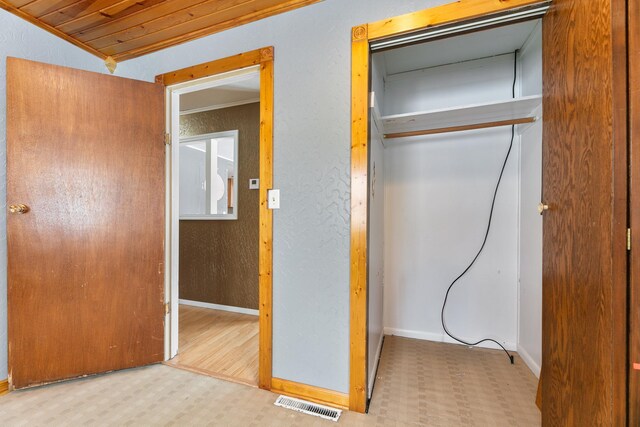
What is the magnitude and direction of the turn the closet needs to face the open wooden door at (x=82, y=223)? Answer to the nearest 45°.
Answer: approximately 45° to its right

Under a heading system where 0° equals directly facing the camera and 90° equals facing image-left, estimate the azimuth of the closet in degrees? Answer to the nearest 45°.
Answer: approximately 0°

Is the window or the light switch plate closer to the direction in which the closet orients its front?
the light switch plate

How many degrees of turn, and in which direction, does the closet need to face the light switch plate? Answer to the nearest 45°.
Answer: approximately 45° to its right

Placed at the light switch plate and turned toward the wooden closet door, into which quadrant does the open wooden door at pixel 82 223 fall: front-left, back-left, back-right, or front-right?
back-right

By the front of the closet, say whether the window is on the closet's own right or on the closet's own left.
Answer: on the closet's own right

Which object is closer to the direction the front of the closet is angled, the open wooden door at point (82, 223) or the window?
the open wooden door
